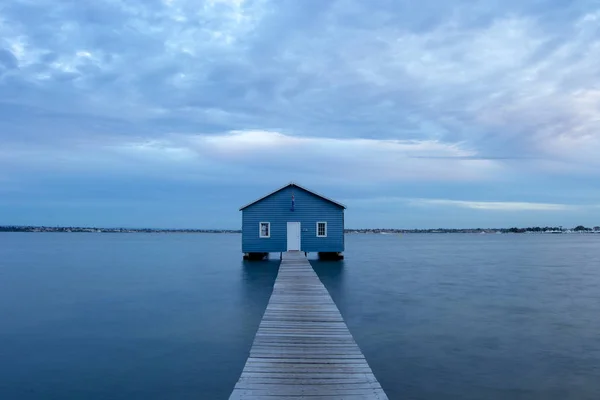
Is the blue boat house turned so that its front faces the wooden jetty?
yes

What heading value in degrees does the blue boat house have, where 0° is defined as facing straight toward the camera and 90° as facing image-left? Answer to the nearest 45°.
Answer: approximately 0°
